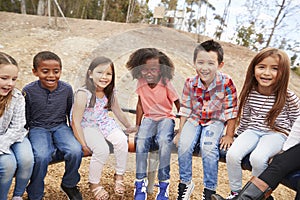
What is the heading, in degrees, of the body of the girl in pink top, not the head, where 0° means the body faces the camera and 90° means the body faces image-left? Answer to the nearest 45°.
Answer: approximately 0°
